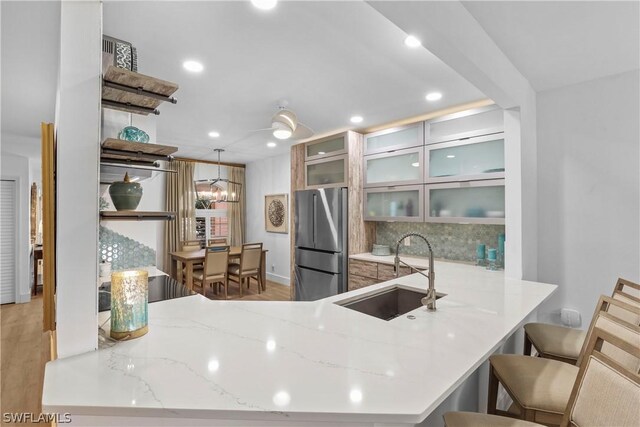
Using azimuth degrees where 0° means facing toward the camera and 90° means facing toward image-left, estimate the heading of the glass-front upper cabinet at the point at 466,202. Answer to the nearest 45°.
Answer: approximately 45°

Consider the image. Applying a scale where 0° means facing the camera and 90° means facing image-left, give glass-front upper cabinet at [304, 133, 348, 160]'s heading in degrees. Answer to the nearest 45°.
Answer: approximately 45°

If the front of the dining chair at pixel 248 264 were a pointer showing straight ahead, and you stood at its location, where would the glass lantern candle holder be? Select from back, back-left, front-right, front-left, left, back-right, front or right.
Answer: back-left

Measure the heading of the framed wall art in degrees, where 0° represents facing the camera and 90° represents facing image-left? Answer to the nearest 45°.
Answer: approximately 45°

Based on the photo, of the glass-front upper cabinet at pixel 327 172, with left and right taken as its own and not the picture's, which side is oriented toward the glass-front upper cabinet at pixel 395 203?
left

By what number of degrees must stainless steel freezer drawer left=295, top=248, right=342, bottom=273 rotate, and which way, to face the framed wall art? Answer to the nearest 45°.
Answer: approximately 90° to its right

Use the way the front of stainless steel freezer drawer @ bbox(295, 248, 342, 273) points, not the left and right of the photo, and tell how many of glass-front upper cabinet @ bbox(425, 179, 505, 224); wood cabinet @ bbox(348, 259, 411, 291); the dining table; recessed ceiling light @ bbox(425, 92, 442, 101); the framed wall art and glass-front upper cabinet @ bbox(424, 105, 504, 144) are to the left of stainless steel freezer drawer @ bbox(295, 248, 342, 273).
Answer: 4

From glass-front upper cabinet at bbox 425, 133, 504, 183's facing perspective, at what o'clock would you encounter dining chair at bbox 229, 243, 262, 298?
The dining chair is roughly at 2 o'clock from the glass-front upper cabinet.

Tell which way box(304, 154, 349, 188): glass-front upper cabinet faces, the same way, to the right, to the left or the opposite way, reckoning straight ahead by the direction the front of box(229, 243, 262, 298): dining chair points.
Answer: to the left

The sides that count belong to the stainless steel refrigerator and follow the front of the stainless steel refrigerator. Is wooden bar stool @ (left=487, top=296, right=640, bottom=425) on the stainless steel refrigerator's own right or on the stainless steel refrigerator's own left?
on the stainless steel refrigerator's own left
